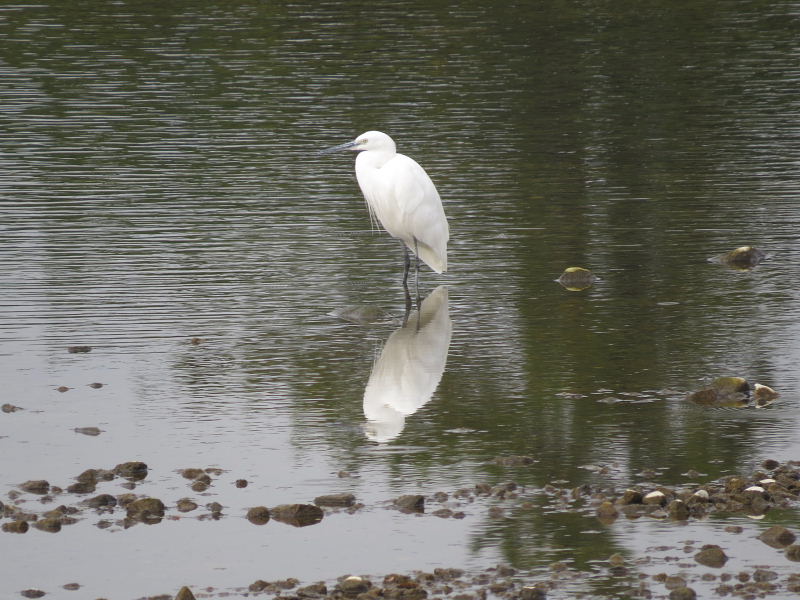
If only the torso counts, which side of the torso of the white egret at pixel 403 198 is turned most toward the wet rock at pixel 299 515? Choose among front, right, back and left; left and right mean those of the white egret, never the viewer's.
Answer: left

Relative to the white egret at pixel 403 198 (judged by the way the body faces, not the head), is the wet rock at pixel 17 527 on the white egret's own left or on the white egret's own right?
on the white egret's own left

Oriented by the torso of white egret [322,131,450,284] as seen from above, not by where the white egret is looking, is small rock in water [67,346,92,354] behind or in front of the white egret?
in front

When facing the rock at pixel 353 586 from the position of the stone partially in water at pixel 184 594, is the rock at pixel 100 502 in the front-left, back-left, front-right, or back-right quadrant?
back-left

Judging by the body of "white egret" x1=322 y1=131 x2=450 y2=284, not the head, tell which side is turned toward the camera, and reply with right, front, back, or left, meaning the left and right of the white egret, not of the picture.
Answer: left

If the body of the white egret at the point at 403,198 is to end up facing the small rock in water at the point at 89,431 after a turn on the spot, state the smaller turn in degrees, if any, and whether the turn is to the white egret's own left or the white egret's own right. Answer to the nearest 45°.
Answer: approximately 45° to the white egret's own left

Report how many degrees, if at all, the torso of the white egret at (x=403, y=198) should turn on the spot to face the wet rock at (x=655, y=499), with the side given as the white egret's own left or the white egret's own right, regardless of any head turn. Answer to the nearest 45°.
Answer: approximately 90° to the white egret's own left

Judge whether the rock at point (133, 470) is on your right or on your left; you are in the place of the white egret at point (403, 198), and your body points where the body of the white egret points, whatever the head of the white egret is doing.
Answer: on your left

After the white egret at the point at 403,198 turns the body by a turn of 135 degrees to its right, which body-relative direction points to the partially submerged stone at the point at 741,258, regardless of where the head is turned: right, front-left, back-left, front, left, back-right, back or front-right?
front-right

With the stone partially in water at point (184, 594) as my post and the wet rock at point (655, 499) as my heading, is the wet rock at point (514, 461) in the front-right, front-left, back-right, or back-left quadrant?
front-left

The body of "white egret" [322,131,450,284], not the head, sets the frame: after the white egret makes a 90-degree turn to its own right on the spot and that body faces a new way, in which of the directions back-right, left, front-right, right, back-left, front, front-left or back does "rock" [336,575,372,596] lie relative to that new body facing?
back

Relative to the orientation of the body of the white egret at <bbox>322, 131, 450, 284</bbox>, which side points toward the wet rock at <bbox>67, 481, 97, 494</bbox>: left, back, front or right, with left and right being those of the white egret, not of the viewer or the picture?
left

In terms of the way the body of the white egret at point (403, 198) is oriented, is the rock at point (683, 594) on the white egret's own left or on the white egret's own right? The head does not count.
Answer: on the white egret's own left
